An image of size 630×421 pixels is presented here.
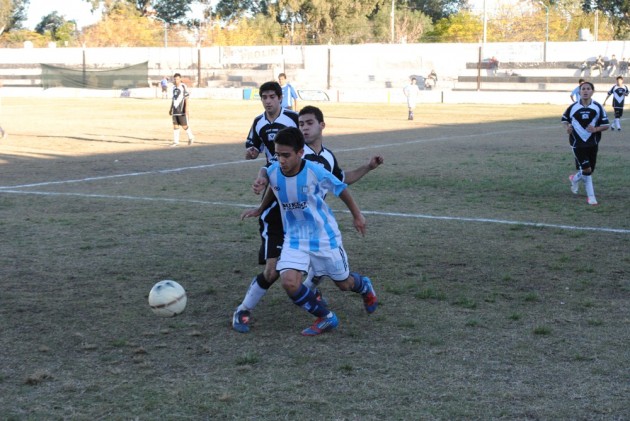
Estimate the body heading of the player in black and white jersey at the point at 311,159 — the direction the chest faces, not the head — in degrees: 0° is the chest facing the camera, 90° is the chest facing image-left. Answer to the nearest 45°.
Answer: approximately 45°

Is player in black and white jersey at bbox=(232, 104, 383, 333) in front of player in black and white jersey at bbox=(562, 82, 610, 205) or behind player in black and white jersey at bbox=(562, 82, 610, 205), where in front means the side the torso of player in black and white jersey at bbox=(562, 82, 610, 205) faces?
in front

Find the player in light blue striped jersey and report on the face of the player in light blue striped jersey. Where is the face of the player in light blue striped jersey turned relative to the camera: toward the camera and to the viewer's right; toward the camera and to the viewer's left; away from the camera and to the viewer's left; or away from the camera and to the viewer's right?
toward the camera and to the viewer's left

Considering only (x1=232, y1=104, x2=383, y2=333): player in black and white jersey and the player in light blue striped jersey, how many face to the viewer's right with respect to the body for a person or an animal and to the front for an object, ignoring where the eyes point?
0

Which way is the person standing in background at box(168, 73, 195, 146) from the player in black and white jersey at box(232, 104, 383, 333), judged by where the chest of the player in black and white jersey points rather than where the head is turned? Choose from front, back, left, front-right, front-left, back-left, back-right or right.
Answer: back-right

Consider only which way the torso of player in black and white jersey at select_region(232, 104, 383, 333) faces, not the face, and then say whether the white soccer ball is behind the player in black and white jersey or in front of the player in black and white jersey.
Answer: in front

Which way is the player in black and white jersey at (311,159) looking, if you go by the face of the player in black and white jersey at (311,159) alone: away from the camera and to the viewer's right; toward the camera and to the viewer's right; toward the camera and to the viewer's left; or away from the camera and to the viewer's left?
toward the camera and to the viewer's left

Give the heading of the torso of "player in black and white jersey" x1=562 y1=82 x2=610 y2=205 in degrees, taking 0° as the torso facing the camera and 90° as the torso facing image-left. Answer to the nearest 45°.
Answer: approximately 0°

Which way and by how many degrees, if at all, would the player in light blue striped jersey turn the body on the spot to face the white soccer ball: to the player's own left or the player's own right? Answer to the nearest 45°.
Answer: approximately 45° to the player's own right

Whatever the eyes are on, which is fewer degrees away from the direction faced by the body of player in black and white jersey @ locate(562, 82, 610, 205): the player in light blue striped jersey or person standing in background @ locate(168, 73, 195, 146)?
the player in light blue striped jersey
